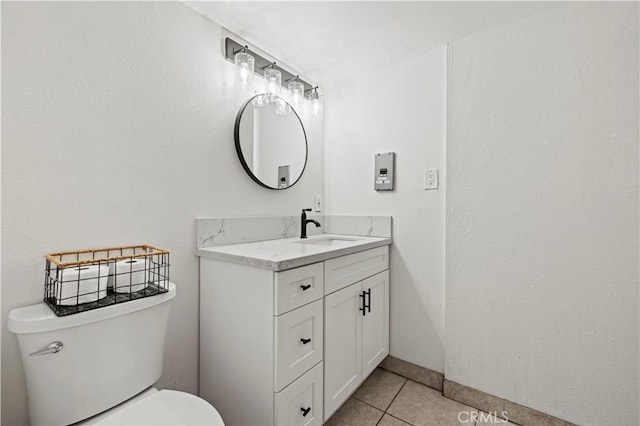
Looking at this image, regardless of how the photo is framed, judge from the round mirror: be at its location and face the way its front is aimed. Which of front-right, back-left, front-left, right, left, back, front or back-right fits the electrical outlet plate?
front-left

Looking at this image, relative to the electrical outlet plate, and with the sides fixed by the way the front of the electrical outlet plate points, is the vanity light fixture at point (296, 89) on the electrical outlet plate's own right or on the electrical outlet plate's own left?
on the electrical outlet plate's own right

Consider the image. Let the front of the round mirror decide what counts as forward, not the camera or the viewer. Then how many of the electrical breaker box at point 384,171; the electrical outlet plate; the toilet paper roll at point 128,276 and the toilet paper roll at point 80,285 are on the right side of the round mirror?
2

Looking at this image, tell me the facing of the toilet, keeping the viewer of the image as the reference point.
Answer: facing the viewer and to the right of the viewer

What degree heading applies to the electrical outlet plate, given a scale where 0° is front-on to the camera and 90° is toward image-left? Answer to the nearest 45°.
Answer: approximately 0°

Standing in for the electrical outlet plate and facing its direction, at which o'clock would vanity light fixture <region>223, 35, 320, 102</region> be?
The vanity light fixture is roughly at 2 o'clock from the electrical outlet plate.

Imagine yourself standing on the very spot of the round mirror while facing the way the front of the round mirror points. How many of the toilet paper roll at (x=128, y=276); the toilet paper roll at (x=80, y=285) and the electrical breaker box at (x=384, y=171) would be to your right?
2

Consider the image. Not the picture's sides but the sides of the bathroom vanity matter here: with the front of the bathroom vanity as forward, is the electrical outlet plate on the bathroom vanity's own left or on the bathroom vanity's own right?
on the bathroom vanity's own left

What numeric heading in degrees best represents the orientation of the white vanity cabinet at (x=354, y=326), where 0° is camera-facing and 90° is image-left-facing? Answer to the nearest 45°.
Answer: approximately 315°

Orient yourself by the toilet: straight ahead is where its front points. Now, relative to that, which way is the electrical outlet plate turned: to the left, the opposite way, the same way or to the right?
to the right

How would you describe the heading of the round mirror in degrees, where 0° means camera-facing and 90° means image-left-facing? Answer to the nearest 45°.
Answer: approximately 315°
